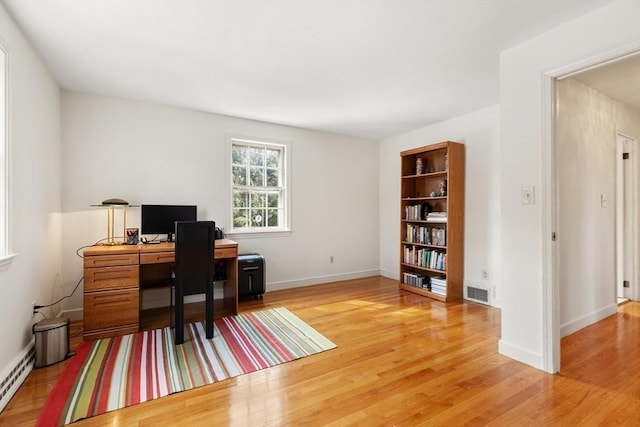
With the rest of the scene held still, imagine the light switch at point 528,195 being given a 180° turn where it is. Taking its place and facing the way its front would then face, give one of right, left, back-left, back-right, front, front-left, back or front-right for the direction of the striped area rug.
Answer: back-left

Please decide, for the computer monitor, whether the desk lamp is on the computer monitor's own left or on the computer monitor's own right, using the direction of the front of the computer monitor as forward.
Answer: on the computer monitor's own right

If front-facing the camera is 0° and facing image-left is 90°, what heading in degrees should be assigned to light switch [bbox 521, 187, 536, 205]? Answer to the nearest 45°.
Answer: approximately 0°

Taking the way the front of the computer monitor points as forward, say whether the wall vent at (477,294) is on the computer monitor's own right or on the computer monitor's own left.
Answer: on the computer monitor's own left

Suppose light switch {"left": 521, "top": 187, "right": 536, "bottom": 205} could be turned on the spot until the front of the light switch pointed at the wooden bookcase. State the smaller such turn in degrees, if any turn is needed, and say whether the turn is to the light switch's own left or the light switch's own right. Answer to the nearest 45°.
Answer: approximately 135° to the light switch's own right

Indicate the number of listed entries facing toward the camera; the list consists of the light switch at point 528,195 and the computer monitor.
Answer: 2

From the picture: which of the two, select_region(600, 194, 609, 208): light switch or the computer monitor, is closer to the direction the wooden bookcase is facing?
the computer monitor

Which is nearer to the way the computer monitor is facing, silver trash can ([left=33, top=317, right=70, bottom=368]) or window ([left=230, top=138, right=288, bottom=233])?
the silver trash can

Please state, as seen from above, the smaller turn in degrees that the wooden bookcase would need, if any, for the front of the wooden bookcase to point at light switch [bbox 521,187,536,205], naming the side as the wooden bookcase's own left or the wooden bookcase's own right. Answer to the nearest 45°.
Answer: approximately 45° to the wooden bookcase's own left
